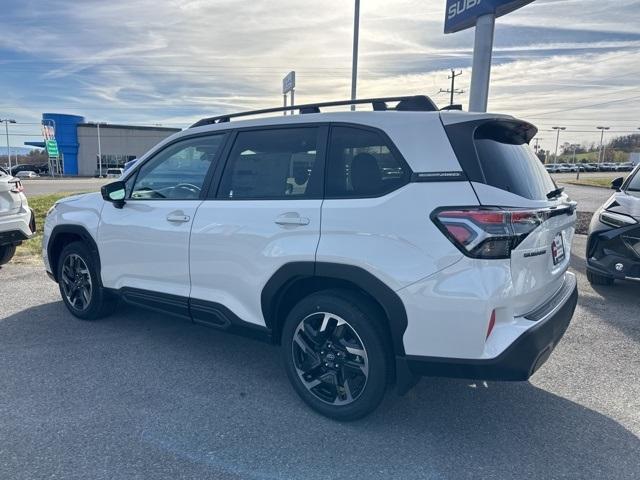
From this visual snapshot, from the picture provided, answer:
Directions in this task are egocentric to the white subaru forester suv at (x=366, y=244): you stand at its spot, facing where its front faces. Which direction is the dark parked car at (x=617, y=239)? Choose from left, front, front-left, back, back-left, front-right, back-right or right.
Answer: right

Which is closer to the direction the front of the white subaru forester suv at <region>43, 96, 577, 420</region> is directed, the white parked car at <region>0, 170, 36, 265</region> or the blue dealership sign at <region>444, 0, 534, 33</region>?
the white parked car

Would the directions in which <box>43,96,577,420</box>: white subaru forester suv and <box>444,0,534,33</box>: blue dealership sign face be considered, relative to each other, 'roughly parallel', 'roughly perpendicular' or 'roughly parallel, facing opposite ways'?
roughly perpendicular

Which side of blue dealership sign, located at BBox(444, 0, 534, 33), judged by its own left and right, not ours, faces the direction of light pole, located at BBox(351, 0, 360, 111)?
right

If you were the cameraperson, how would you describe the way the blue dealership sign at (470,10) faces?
facing the viewer and to the left of the viewer

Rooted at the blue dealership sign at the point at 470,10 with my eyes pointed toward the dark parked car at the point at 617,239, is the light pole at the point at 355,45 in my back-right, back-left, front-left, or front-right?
back-right

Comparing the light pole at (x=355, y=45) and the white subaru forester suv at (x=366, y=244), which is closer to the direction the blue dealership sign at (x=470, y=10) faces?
the white subaru forester suv

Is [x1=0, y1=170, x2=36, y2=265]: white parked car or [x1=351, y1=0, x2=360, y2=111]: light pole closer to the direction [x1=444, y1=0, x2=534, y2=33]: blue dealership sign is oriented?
the white parked car

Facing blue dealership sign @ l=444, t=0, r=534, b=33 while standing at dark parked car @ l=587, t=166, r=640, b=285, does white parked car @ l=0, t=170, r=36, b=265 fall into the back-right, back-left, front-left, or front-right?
front-left

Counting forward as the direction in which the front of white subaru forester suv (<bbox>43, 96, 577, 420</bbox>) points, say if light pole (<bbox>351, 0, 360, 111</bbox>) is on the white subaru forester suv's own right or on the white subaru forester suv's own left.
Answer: on the white subaru forester suv's own right

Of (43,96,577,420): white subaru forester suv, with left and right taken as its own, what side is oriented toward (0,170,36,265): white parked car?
front

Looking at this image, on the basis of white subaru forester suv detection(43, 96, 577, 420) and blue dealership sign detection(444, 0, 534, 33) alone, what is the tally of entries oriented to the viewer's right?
0

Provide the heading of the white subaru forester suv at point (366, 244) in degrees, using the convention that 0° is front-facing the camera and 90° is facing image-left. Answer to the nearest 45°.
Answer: approximately 135°
